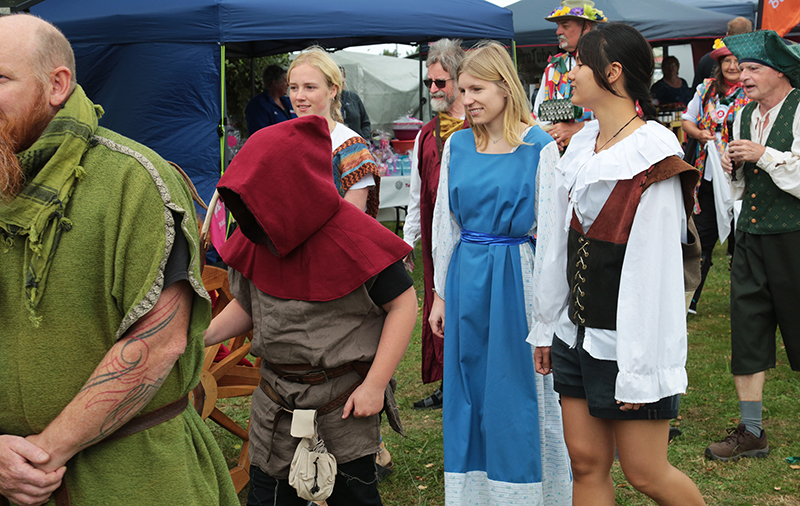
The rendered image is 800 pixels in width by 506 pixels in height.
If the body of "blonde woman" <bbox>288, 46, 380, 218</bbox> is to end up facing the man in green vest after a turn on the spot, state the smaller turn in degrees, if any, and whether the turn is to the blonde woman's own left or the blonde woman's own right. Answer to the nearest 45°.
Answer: approximately 135° to the blonde woman's own left

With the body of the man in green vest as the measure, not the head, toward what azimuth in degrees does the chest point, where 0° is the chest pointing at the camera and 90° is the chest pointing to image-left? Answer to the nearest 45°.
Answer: approximately 45°

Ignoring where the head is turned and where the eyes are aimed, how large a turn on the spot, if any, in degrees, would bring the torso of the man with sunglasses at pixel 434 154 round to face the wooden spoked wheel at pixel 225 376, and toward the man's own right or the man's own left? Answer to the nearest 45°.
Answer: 0° — they already face it

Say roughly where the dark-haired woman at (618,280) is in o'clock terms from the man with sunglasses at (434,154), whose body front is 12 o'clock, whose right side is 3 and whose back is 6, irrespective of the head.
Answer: The dark-haired woman is roughly at 10 o'clock from the man with sunglasses.

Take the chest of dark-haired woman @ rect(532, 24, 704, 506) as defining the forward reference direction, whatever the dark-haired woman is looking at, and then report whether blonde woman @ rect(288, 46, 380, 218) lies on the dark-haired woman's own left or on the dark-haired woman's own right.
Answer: on the dark-haired woman's own right

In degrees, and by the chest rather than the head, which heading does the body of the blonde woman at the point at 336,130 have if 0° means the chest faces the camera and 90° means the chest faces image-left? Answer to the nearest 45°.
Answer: approximately 45°

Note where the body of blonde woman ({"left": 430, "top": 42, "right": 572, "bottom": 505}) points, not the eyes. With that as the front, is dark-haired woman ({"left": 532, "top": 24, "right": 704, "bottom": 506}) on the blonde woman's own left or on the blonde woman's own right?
on the blonde woman's own left

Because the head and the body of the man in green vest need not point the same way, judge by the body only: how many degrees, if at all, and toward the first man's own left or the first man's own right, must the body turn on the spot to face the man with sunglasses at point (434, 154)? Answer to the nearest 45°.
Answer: approximately 45° to the first man's own right

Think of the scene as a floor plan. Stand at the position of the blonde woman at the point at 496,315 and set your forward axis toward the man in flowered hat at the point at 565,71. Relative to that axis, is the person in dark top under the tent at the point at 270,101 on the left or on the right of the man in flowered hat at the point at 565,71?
left
